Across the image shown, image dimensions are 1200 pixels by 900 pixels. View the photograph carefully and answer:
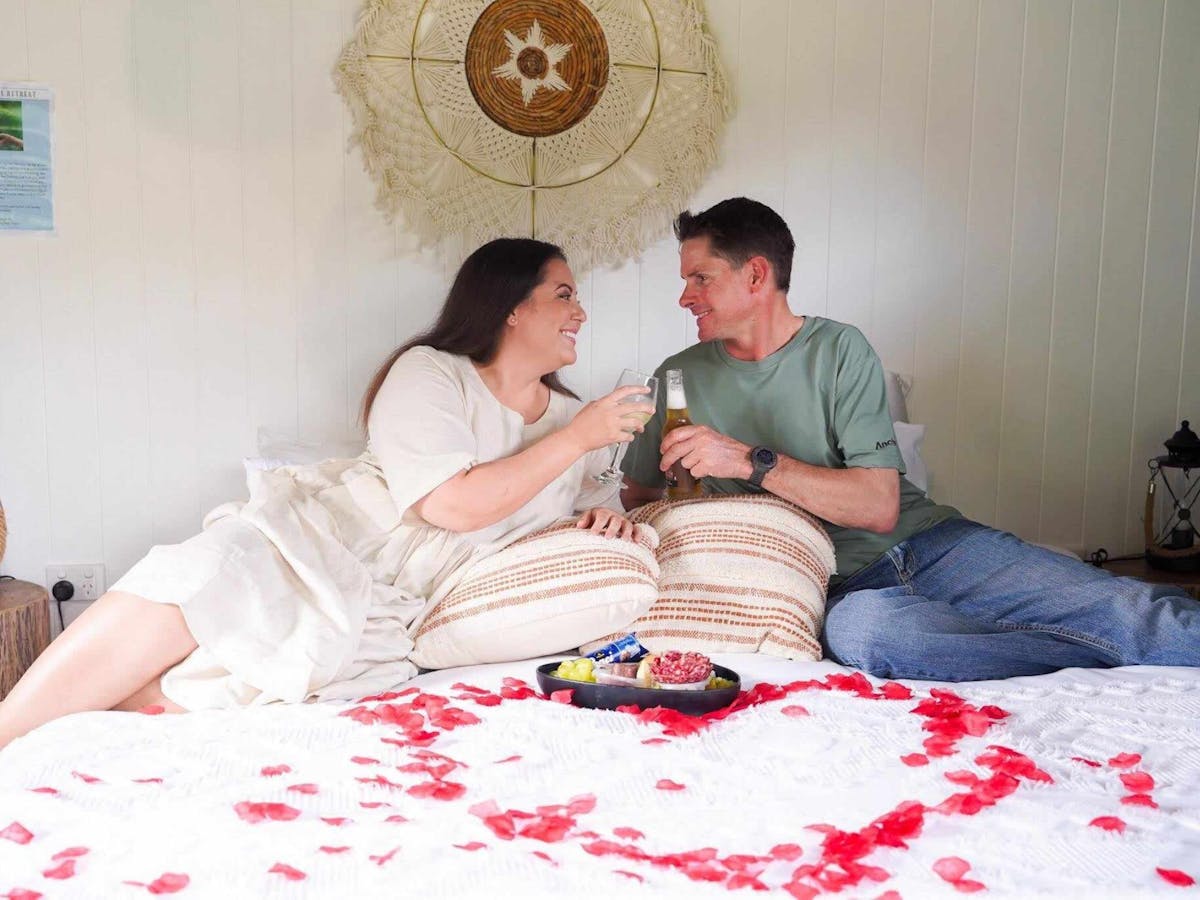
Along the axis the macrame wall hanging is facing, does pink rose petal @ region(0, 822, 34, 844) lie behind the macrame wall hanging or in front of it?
in front

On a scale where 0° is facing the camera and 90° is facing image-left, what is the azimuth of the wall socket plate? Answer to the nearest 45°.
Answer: approximately 0°

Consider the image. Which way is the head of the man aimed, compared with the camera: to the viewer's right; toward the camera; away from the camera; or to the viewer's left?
to the viewer's left

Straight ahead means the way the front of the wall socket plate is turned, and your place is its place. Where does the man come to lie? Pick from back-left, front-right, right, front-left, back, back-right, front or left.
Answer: front-left

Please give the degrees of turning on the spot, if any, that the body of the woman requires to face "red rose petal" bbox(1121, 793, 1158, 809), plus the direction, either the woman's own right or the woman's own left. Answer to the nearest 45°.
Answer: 0° — they already face it

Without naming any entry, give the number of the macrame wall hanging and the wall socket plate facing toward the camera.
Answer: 2
